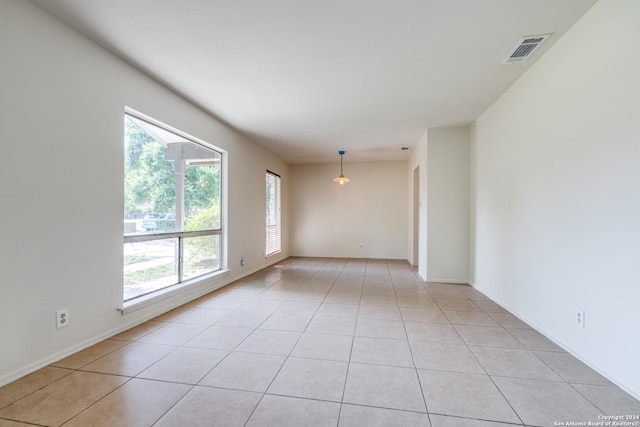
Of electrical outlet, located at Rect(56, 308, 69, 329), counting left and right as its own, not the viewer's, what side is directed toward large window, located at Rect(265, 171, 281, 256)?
left

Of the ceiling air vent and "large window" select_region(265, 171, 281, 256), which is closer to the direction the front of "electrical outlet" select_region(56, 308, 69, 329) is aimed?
the ceiling air vent

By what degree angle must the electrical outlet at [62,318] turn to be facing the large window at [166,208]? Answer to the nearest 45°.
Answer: approximately 90° to its left

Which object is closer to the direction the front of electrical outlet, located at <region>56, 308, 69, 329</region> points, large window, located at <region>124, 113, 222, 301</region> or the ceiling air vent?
the ceiling air vent

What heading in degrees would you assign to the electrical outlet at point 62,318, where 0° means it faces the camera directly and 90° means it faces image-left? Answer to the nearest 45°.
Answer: approximately 315°

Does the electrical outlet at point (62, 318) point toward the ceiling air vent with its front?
yes
